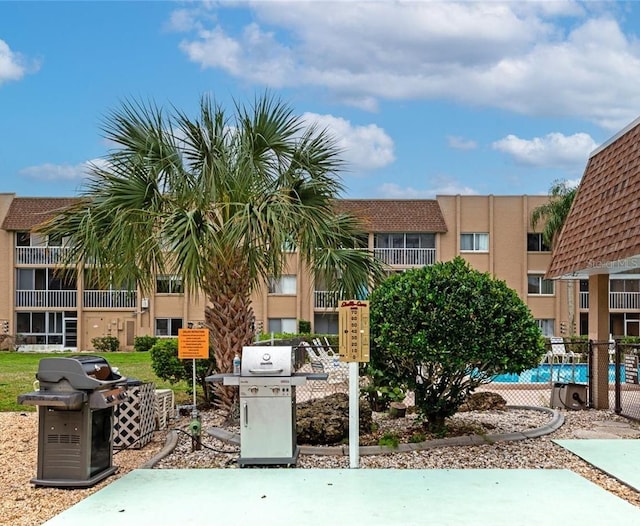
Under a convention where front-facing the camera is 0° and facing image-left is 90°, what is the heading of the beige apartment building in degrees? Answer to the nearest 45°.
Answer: approximately 0°

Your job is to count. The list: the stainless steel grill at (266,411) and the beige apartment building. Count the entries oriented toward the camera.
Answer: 2

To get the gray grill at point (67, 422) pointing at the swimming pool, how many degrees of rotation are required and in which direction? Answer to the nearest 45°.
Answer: approximately 90° to its left

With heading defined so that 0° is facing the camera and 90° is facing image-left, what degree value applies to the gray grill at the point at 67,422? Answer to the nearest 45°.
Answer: approximately 315°

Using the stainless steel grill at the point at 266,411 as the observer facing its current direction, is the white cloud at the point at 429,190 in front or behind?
behind

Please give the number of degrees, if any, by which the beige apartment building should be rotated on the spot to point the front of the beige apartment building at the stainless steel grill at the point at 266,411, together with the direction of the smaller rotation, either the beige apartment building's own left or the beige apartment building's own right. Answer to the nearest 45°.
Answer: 0° — it already faces it

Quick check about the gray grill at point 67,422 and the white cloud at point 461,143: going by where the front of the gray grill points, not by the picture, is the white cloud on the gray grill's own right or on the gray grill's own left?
on the gray grill's own left
